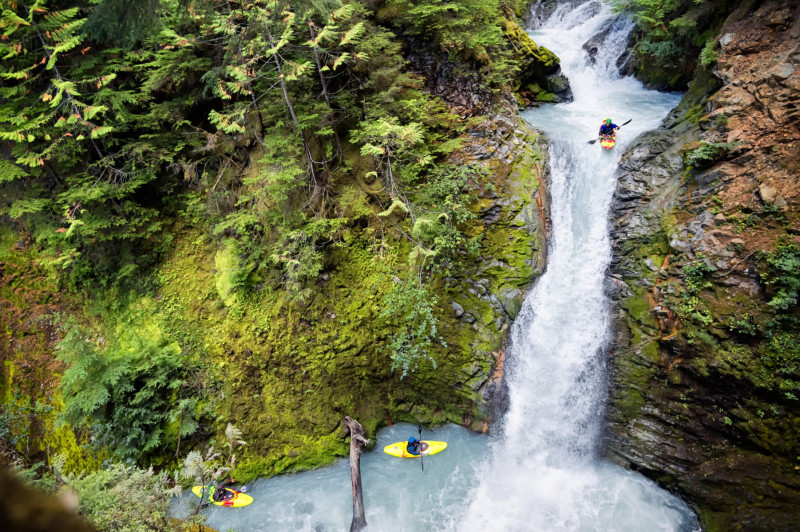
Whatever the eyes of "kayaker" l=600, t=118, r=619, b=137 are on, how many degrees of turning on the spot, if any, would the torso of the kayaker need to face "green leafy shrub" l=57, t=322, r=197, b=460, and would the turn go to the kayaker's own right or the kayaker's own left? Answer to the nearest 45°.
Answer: approximately 45° to the kayaker's own right

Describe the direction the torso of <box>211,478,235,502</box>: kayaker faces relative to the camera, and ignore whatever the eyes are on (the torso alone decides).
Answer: to the viewer's right

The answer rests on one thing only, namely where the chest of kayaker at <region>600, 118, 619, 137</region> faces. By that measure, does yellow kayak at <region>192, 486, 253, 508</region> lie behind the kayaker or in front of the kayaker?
in front

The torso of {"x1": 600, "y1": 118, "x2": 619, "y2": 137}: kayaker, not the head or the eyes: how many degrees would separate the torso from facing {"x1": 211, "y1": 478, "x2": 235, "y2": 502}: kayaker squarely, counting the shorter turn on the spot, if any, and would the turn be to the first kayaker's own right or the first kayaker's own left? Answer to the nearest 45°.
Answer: approximately 45° to the first kayaker's own right

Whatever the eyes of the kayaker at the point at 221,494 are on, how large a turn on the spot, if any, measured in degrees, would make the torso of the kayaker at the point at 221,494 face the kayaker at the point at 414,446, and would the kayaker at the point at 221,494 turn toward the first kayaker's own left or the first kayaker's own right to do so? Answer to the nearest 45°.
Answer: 0° — they already face them

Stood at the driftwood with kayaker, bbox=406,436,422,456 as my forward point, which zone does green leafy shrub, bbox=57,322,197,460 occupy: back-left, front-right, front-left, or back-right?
back-left

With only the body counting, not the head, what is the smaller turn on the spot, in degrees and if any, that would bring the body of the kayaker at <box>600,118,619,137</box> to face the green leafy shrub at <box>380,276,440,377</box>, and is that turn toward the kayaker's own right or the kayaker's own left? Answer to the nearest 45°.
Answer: approximately 45° to the kayaker's own right

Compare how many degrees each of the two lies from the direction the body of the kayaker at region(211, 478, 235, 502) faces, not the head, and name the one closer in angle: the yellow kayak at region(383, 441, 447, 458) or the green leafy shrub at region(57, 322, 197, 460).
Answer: the yellow kayak

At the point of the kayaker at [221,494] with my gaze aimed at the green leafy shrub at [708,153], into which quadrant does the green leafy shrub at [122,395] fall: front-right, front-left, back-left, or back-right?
back-left

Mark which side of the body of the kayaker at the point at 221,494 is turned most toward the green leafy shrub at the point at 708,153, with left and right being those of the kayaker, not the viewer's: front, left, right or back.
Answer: front

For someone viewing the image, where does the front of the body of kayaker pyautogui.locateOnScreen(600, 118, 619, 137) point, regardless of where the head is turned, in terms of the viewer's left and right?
facing the viewer

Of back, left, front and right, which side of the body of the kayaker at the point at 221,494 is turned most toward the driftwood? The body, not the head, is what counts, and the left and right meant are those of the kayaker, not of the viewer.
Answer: front

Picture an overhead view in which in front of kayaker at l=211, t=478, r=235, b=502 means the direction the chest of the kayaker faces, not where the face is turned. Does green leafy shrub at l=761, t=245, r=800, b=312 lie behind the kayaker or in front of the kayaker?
in front
